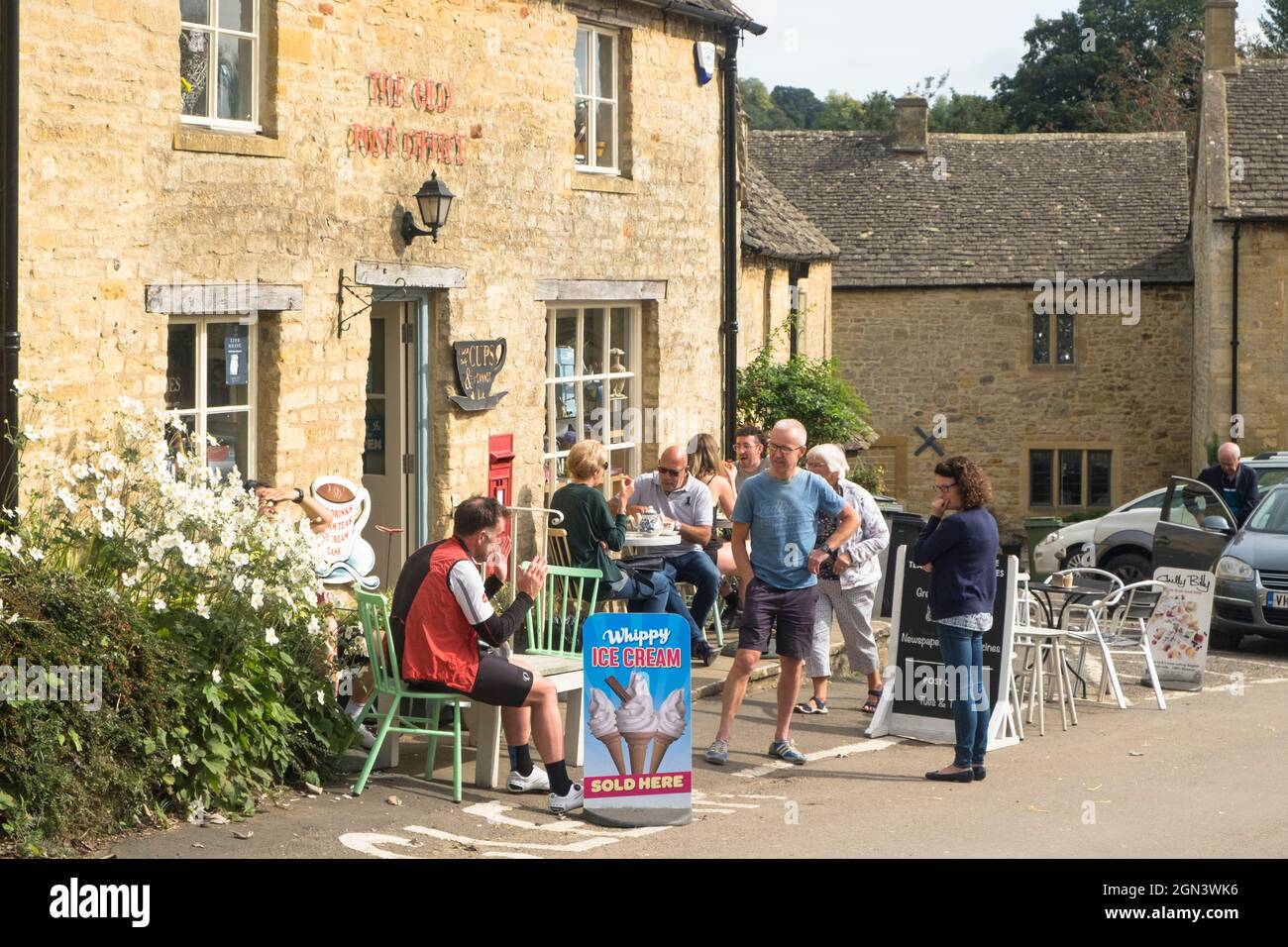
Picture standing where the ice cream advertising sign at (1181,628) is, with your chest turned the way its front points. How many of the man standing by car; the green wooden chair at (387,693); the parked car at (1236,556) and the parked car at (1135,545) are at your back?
3

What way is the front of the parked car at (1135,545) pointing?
to the viewer's left

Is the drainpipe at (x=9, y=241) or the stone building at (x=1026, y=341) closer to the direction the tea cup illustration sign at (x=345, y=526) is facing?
the drainpipe

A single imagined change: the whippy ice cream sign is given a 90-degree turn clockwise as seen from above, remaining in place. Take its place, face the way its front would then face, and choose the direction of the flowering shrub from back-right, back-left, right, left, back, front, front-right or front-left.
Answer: front

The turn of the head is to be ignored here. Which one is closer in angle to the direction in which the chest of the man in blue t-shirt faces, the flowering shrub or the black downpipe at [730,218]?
the flowering shrub

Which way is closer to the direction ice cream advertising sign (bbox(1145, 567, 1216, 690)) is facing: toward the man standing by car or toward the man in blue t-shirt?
the man in blue t-shirt

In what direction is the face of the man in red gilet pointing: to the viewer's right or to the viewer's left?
to the viewer's right
